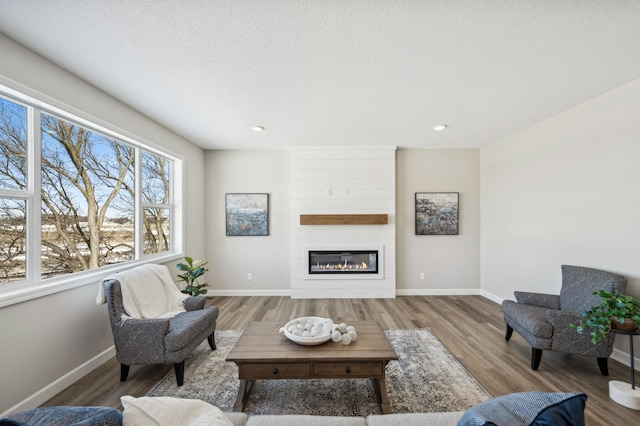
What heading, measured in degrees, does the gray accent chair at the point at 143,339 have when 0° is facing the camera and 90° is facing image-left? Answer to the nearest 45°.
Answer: approximately 315°

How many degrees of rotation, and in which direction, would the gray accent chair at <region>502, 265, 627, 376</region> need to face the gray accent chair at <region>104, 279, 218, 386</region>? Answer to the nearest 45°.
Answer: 0° — it already faces it

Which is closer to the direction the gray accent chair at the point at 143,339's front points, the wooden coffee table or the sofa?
the wooden coffee table

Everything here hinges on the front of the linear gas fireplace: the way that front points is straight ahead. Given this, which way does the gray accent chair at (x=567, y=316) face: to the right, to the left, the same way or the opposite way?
to the right

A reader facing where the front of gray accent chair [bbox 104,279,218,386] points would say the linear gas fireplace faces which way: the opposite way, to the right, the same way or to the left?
to the right

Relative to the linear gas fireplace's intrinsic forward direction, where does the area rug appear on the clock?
The area rug is roughly at 12 o'clock from the linear gas fireplace.

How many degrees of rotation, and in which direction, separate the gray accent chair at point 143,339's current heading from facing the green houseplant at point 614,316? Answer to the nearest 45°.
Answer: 0° — it already faces it

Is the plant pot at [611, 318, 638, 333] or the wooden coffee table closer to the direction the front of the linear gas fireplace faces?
the wooden coffee table

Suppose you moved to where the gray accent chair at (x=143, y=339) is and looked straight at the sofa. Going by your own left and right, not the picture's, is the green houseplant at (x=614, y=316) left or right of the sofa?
left

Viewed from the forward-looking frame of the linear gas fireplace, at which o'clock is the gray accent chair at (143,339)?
The gray accent chair is roughly at 1 o'clock from the linear gas fireplace.
